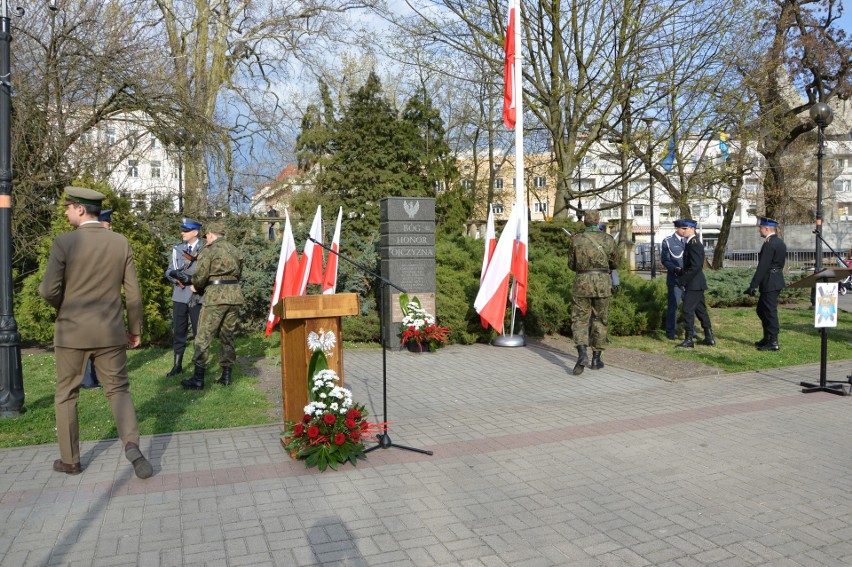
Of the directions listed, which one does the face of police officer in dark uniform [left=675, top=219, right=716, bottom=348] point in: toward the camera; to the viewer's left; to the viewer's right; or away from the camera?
to the viewer's left

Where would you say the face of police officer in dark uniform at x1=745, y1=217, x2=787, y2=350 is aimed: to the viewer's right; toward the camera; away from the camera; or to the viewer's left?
to the viewer's left

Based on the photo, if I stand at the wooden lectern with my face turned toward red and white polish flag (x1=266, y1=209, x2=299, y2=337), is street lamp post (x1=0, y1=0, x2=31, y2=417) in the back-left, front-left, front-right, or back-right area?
front-left

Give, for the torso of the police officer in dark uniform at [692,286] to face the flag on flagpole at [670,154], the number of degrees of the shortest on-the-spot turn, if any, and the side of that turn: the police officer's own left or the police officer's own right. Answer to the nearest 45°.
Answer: approximately 90° to the police officer's own right

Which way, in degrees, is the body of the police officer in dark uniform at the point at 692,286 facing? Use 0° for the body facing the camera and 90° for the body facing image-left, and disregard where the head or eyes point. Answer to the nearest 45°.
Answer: approximately 90°

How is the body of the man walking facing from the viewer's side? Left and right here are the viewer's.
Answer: facing away from the viewer and to the left of the viewer

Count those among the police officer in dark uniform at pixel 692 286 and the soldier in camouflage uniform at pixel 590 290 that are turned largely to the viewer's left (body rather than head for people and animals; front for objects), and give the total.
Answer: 1

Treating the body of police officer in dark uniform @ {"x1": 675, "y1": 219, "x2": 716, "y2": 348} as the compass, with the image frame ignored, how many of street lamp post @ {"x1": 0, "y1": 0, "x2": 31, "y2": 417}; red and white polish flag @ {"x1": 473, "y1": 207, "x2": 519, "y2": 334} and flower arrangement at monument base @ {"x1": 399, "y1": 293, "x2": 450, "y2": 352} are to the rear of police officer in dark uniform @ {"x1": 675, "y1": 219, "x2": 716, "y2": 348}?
0
